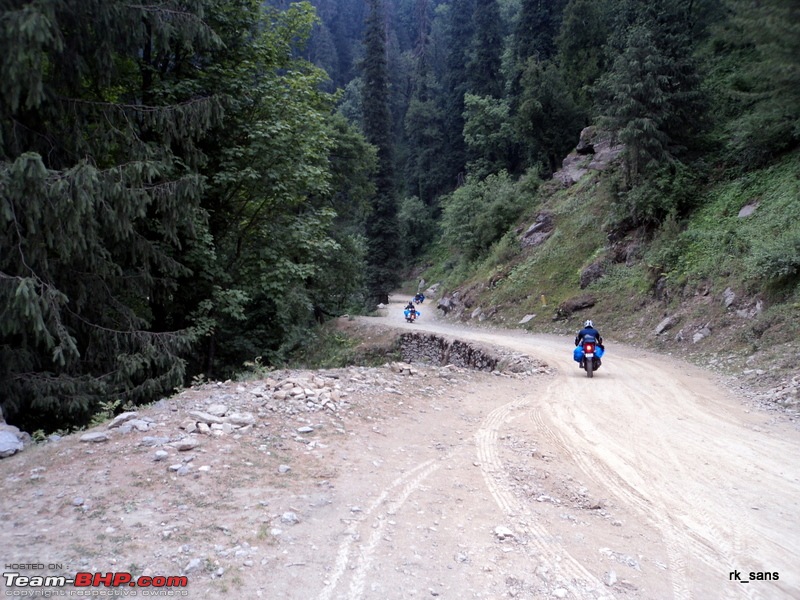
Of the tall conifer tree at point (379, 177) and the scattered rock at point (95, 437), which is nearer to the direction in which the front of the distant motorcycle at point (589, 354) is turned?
the tall conifer tree

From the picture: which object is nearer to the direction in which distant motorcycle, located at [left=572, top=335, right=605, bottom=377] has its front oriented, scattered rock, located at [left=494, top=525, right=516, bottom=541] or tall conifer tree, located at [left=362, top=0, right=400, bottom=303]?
the tall conifer tree

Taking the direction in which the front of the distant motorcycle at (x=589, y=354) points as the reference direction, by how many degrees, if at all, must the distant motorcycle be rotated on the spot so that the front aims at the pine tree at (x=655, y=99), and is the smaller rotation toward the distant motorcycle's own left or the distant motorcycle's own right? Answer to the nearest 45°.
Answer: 0° — it already faces it

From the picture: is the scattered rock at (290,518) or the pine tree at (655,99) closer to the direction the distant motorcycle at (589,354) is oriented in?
the pine tree

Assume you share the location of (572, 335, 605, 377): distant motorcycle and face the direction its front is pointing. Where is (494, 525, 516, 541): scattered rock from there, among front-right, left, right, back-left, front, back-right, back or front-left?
back

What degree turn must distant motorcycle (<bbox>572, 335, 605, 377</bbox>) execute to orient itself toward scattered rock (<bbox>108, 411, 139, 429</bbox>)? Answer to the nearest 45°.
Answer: approximately 135° to its left

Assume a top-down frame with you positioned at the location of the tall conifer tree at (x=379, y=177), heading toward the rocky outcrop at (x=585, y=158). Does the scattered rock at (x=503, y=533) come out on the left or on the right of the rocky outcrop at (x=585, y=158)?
right

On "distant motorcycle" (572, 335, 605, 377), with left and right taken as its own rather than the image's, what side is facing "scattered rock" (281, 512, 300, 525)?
back

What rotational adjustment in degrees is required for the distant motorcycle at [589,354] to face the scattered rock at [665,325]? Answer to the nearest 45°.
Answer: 0° — it already faces it

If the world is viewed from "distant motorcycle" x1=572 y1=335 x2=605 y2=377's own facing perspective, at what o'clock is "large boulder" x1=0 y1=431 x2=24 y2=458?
The large boulder is roughly at 7 o'clock from the distant motorcycle.

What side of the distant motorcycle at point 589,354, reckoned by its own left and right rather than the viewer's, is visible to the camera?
back

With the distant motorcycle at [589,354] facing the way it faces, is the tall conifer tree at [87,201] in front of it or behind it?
behind
